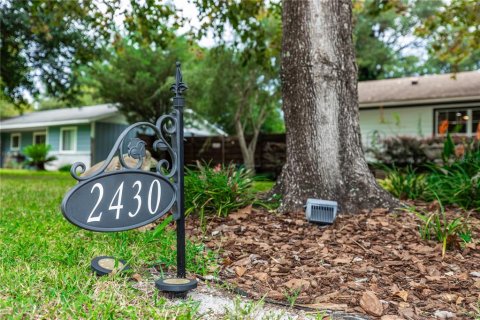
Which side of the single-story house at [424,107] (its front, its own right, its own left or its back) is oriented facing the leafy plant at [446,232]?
front

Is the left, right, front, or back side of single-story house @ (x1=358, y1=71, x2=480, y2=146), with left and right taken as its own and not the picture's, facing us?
front

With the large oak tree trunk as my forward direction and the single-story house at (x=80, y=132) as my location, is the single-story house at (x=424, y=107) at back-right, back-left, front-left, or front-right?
front-left

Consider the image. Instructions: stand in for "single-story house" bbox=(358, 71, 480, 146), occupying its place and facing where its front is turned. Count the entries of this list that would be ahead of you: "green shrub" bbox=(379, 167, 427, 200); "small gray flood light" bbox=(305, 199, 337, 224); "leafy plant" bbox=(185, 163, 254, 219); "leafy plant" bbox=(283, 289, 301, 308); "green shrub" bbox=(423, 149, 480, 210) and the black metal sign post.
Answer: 6

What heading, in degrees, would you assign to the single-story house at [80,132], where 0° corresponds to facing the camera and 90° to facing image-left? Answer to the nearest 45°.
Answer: approximately 45°

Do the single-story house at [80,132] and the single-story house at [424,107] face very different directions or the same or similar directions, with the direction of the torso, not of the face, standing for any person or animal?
same or similar directions

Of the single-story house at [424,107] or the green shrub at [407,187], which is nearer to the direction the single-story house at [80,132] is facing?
the green shrub

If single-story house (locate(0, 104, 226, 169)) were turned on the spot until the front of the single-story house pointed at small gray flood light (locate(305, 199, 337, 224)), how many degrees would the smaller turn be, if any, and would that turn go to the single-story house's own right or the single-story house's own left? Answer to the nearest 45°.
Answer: approximately 45° to the single-story house's own left

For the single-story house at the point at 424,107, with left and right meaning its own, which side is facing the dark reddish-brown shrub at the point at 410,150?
front

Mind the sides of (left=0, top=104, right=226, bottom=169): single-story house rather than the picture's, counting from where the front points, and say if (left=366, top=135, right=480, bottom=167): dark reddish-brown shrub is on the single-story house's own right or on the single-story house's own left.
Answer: on the single-story house's own left

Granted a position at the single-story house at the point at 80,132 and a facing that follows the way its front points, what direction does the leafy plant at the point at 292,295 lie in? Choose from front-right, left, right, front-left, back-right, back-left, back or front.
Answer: front-left

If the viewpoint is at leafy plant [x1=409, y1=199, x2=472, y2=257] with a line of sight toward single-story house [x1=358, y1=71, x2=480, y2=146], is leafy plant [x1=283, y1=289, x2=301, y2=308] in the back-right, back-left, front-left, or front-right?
back-left

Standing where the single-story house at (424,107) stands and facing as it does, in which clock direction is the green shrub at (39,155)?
The green shrub is roughly at 3 o'clock from the single-story house.

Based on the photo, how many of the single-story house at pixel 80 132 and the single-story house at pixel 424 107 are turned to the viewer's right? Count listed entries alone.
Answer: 0

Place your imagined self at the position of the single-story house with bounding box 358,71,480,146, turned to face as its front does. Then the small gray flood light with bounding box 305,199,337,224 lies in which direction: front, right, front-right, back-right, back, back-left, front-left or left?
front
